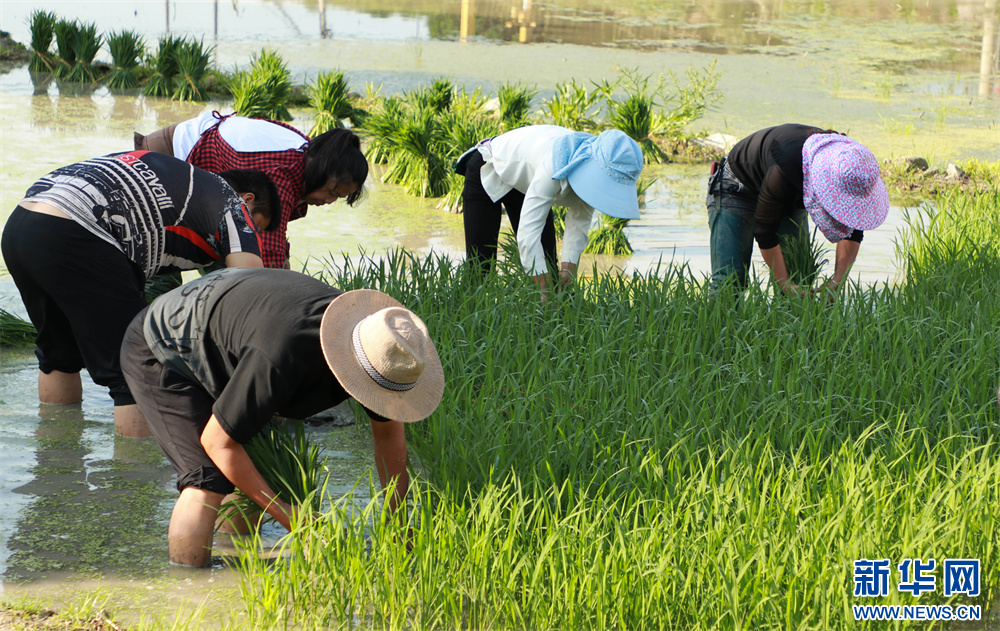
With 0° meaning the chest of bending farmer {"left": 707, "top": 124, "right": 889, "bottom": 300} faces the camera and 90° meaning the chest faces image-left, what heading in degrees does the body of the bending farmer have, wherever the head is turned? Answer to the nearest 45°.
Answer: approximately 315°

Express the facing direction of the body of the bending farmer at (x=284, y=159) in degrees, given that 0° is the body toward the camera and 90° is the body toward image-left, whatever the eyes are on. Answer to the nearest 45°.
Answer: approximately 270°

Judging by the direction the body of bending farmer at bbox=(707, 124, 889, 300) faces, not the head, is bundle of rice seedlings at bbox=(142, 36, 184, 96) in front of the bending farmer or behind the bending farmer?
behind

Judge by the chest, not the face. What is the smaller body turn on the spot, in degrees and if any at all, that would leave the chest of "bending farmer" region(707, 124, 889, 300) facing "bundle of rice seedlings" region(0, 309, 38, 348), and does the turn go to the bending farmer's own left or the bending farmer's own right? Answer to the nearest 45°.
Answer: approximately 135° to the bending farmer's own right

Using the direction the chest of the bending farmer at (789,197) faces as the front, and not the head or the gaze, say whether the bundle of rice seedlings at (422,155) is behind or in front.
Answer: behind

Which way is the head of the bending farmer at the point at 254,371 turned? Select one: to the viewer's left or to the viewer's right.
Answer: to the viewer's right

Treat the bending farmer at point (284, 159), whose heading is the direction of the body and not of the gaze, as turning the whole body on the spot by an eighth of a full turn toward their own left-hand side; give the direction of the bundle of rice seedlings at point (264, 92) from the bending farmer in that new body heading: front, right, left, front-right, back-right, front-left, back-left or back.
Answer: front-left

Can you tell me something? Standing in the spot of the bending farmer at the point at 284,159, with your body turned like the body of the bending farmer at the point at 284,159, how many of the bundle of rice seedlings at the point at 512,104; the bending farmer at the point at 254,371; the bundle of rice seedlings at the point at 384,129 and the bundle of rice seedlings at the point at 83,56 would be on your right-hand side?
1

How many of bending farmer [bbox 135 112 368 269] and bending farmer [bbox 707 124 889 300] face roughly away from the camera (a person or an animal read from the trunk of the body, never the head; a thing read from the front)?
0

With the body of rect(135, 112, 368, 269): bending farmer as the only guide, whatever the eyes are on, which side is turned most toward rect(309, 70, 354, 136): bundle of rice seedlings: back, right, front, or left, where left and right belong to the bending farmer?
left

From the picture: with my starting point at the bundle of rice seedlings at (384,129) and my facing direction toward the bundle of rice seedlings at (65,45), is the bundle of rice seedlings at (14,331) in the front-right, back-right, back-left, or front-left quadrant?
back-left

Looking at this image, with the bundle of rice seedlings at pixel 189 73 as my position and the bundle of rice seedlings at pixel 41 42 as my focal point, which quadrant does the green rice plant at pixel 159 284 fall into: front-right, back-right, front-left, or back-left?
back-left

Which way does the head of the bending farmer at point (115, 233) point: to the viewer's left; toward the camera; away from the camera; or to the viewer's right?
to the viewer's right

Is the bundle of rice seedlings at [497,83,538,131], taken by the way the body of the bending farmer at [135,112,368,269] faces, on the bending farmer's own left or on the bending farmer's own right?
on the bending farmer's own left
